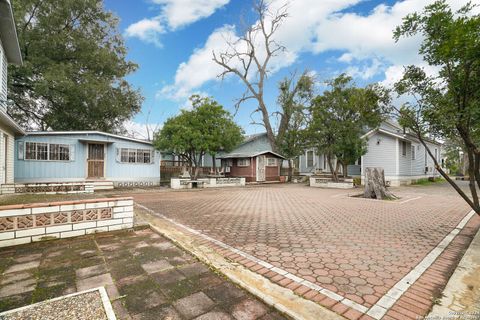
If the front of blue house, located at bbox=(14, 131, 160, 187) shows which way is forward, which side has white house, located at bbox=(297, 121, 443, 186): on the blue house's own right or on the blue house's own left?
on the blue house's own left

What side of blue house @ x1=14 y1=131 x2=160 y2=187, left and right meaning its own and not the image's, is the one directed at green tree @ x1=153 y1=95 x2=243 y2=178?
left

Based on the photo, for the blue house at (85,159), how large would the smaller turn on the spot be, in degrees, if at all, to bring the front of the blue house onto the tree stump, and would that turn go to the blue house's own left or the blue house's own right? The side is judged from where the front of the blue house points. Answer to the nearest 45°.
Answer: approximately 45° to the blue house's own left

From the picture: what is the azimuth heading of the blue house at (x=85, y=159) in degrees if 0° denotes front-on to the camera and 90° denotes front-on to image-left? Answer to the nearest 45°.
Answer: approximately 0°

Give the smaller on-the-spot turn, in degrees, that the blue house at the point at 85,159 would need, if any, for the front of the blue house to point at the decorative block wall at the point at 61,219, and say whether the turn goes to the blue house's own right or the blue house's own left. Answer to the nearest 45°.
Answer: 0° — it already faces it
